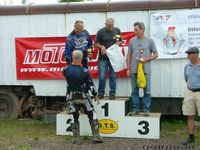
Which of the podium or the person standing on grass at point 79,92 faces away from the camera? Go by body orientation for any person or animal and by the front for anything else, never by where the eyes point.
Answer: the person standing on grass

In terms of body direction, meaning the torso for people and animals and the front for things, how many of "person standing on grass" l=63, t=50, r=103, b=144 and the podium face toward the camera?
1

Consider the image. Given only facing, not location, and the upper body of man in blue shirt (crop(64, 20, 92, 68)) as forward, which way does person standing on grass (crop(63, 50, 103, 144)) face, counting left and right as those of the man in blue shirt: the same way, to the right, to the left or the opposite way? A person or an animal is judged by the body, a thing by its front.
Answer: the opposite way

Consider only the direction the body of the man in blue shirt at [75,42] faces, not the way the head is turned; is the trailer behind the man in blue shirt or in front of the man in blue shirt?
behind

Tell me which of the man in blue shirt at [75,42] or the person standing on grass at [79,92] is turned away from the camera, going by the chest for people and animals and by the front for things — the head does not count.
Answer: the person standing on grass

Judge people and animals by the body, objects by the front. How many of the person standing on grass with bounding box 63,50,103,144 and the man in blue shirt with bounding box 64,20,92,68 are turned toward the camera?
1

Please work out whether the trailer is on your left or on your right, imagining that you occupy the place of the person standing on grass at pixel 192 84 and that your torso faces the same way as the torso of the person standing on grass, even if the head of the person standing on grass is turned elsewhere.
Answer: on your right

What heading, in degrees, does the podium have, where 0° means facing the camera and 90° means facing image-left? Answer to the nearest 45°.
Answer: approximately 0°

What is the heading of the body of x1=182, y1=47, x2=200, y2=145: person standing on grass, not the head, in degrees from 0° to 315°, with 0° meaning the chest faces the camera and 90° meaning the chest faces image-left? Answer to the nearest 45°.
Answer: approximately 45°

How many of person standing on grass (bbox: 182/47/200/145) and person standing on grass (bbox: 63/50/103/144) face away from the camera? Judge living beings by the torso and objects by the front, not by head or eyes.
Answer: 1

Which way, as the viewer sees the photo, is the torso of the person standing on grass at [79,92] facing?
away from the camera
